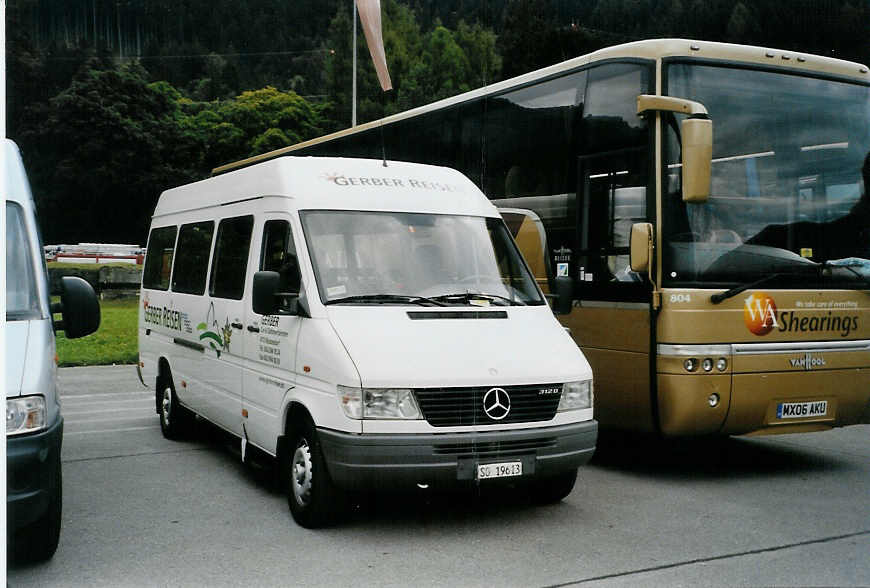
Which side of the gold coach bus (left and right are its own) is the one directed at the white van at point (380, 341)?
right

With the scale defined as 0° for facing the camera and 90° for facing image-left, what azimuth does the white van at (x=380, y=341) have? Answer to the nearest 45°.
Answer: approximately 315°

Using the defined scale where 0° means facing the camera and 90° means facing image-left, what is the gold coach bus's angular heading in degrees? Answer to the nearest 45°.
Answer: approximately 315°

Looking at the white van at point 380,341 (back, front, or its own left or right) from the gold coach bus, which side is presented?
left

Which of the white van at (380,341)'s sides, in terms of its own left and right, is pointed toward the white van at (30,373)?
right
